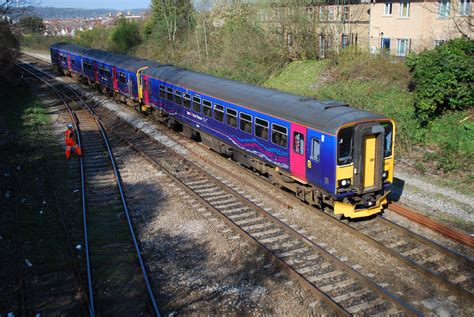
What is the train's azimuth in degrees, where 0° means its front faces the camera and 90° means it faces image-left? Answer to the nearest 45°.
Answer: approximately 315°

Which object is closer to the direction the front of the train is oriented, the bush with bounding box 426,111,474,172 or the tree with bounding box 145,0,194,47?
the bush

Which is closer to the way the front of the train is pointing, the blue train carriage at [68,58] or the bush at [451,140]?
the bush

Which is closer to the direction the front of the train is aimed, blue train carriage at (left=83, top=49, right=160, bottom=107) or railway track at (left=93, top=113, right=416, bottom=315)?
the railway track

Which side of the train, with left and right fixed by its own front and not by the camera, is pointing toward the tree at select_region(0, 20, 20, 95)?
back

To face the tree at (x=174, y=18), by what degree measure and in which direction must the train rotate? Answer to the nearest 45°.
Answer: approximately 135° to its left

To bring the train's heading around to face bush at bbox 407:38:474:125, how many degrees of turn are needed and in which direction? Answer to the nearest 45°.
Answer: approximately 90° to its left

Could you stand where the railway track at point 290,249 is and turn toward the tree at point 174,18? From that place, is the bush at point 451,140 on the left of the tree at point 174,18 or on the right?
right

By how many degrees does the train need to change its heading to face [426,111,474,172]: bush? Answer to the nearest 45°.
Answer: approximately 90° to its left

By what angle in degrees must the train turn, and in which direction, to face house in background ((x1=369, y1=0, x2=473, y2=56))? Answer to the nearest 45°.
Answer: approximately 90° to its left

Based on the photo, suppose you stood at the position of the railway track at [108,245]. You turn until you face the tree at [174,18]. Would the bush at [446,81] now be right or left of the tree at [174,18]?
right
